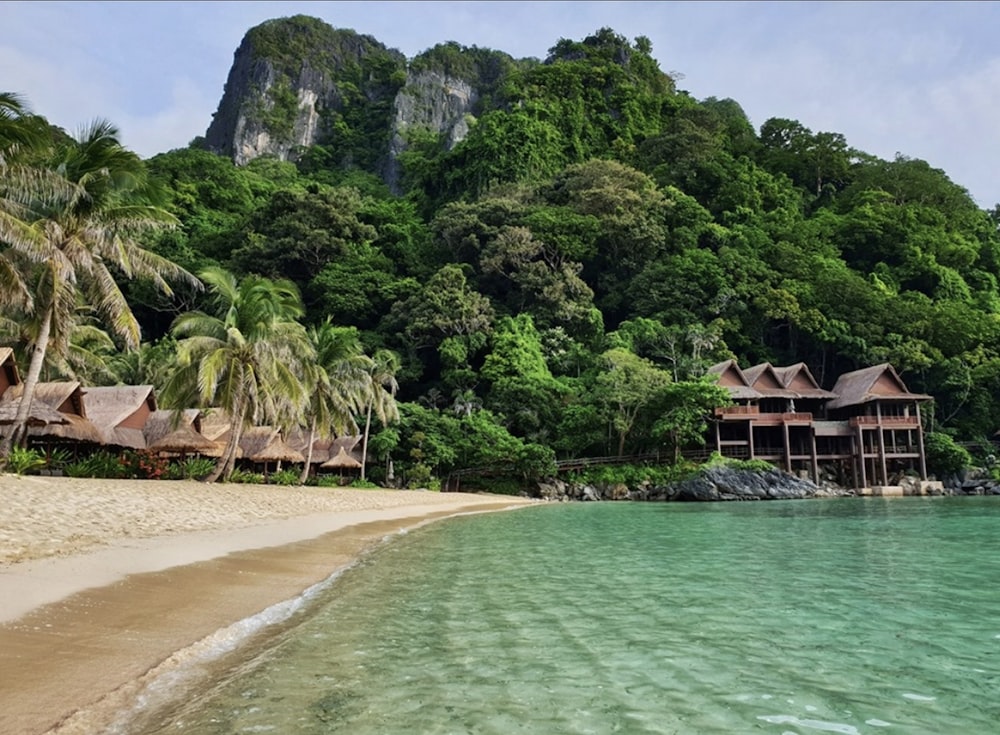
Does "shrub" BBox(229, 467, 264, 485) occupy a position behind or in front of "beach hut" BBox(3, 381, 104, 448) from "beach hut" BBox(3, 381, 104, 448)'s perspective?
in front

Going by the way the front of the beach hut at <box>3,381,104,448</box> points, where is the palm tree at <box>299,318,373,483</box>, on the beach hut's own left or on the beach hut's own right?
on the beach hut's own left

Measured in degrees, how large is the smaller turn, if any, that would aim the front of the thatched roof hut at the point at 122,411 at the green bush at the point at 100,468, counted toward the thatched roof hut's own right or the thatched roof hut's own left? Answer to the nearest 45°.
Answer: approximately 45° to the thatched roof hut's own right

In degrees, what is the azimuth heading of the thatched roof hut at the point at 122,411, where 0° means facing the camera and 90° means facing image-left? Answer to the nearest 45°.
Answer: approximately 315°

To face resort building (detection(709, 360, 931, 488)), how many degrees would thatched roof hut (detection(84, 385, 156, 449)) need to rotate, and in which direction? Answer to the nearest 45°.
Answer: approximately 45° to its left

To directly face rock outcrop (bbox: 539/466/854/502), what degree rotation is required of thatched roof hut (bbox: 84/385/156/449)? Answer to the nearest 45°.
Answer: approximately 45° to its left

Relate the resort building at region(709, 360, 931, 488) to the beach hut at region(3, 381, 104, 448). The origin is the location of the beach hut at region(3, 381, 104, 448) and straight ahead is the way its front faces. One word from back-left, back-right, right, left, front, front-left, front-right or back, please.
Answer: front-left

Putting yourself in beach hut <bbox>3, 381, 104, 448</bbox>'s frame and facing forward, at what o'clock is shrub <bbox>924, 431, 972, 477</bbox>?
The shrub is roughly at 11 o'clock from the beach hut.

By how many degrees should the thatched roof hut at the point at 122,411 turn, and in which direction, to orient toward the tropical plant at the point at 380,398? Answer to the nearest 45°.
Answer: approximately 45° to its left

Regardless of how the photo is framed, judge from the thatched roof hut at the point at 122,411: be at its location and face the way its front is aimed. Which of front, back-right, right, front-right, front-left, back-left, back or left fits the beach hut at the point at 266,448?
front-left

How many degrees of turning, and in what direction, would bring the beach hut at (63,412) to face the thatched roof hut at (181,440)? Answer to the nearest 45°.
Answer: approximately 45° to its left
